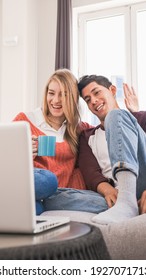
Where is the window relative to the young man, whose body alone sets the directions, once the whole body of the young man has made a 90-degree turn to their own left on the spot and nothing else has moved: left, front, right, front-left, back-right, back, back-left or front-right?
back-left

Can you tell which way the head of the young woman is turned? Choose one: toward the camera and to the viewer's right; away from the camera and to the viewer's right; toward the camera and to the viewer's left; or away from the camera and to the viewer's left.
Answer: toward the camera and to the viewer's left

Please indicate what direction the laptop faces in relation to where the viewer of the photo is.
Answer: facing away from the viewer and to the right of the viewer

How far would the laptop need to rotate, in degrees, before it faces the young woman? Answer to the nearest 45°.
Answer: approximately 45° to its left
